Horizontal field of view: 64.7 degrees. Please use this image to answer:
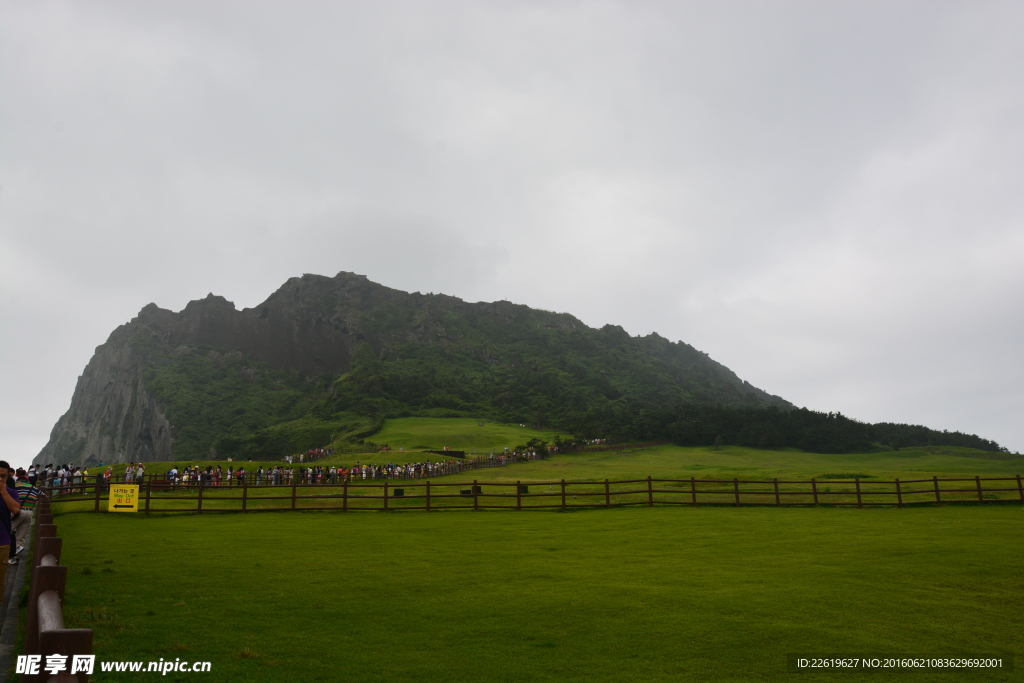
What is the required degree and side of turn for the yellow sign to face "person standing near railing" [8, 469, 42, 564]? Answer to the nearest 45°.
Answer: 0° — it already faces them

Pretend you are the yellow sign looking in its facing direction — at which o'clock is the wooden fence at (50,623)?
The wooden fence is roughly at 12 o'clock from the yellow sign.

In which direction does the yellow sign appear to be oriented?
toward the camera

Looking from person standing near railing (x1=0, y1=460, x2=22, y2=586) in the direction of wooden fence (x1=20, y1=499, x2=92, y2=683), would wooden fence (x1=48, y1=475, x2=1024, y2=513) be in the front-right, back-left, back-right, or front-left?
back-left

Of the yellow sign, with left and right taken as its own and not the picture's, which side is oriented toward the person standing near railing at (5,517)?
front

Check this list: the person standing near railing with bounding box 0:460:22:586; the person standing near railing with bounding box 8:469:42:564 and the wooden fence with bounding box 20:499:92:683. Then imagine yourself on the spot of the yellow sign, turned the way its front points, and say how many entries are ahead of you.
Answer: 3
